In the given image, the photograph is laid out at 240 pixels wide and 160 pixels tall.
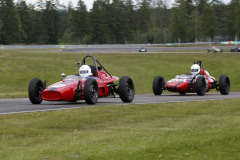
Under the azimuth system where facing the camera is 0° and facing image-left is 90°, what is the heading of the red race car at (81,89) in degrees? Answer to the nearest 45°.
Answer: approximately 45°

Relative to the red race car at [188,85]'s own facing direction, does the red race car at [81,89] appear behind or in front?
in front

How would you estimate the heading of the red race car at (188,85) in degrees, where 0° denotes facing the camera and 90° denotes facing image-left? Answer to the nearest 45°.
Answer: approximately 45°

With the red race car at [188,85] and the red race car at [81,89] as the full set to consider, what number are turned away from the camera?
0

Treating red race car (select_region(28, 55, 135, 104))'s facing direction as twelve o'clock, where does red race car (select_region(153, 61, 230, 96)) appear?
red race car (select_region(153, 61, 230, 96)) is roughly at 6 o'clock from red race car (select_region(28, 55, 135, 104)).
